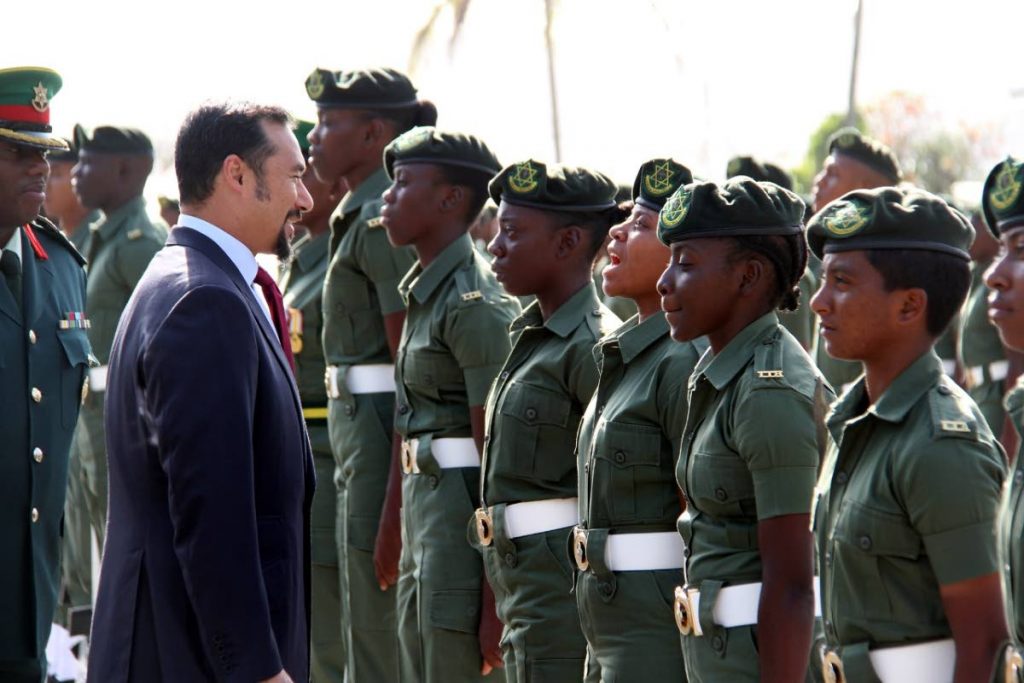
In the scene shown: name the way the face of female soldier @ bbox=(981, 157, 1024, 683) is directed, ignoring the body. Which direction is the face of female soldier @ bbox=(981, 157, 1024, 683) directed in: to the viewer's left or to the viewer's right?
to the viewer's left

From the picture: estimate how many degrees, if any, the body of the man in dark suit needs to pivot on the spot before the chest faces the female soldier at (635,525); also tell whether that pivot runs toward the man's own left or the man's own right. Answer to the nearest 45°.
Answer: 0° — they already face them

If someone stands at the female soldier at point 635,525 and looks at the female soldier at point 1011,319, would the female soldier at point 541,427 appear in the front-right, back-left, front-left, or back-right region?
back-left

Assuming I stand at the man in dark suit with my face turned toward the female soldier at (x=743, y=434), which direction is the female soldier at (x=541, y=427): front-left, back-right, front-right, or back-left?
front-left

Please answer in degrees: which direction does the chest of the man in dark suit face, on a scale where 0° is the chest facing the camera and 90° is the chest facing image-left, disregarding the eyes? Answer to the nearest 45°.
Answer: approximately 270°

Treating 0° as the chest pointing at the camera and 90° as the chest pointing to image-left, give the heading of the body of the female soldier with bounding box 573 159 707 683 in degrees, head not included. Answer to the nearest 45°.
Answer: approximately 45°

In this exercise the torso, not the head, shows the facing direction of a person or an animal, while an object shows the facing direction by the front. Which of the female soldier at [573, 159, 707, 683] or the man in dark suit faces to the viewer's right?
the man in dark suit

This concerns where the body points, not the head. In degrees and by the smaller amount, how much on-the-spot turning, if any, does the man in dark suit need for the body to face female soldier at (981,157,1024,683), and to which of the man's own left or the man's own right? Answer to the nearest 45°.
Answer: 0° — they already face them

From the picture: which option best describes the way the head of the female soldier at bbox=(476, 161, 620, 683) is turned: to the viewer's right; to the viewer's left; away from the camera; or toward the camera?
to the viewer's left

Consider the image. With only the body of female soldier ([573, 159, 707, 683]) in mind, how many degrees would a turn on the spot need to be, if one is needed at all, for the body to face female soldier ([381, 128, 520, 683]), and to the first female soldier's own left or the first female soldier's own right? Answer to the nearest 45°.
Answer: approximately 90° to the first female soldier's own right

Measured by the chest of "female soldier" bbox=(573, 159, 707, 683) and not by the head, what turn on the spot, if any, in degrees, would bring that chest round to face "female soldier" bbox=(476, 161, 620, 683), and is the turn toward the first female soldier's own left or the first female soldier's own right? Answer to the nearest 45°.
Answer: approximately 90° to the first female soldier's own right

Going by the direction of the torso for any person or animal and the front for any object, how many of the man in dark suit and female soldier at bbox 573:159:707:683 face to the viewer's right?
1

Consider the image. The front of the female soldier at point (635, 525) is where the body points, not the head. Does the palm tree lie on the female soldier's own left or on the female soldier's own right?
on the female soldier's own right

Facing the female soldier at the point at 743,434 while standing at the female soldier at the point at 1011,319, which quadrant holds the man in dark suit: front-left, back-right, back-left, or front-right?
front-left

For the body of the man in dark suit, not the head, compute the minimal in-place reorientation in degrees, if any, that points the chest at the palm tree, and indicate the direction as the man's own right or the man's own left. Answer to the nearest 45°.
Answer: approximately 90° to the man's own left
